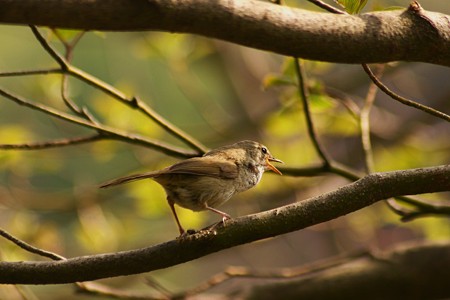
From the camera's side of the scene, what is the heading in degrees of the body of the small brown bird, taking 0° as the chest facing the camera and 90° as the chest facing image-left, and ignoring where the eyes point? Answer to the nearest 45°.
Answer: approximately 270°

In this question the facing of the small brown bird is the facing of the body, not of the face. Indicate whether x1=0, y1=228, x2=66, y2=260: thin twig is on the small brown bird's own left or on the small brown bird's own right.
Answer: on the small brown bird's own right

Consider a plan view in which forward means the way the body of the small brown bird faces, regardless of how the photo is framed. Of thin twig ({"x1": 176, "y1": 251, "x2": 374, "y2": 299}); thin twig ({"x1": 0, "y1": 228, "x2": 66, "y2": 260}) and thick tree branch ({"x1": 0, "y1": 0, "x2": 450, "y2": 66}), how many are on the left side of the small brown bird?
1

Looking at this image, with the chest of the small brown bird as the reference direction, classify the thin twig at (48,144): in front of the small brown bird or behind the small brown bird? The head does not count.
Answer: behind
